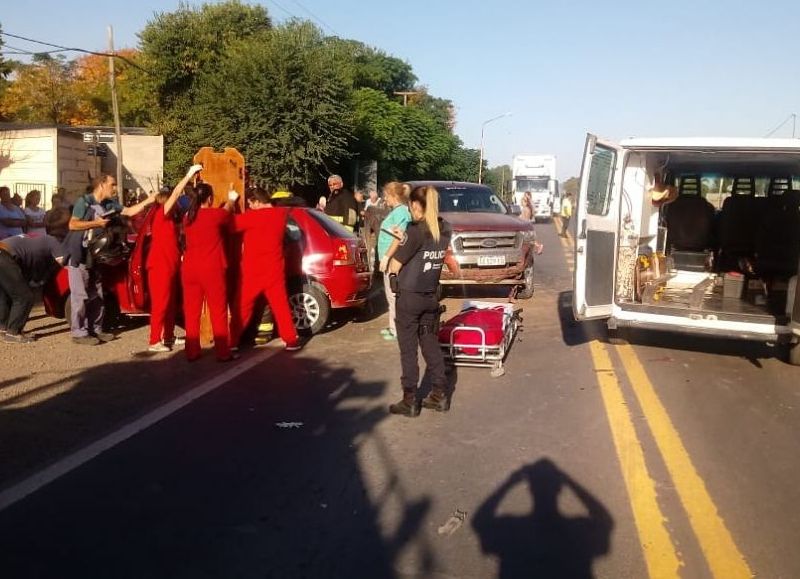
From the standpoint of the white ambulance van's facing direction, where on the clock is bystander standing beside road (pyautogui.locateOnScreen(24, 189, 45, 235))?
The bystander standing beside road is roughly at 9 o'clock from the white ambulance van.

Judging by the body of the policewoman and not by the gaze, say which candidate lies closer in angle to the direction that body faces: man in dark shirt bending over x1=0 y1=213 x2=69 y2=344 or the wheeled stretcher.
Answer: the man in dark shirt bending over

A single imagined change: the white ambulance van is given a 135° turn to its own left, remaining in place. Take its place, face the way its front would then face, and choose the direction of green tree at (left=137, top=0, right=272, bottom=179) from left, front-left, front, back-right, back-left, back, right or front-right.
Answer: right

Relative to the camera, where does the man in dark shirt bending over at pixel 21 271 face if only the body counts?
to the viewer's right

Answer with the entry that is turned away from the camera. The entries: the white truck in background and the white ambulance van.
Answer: the white ambulance van

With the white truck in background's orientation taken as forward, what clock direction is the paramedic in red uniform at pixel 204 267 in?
The paramedic in red uniform is roughly at 12 o'clock from the white truck in background.

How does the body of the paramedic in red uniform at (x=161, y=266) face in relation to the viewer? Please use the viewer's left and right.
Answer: facing away from the viewer and to the right of the viewer

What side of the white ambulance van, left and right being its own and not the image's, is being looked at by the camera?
back

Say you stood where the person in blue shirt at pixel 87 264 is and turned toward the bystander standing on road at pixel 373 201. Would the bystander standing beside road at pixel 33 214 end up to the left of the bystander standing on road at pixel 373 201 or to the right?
left

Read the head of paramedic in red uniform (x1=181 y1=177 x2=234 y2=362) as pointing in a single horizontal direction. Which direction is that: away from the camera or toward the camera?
away from the camera

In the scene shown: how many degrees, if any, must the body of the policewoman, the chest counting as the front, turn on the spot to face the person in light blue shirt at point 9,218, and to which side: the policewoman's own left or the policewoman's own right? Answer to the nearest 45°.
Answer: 0° — they already face them

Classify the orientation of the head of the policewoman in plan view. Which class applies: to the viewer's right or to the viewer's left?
to the viewer's left

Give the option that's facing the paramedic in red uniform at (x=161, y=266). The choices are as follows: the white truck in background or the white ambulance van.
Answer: the white truck in background
